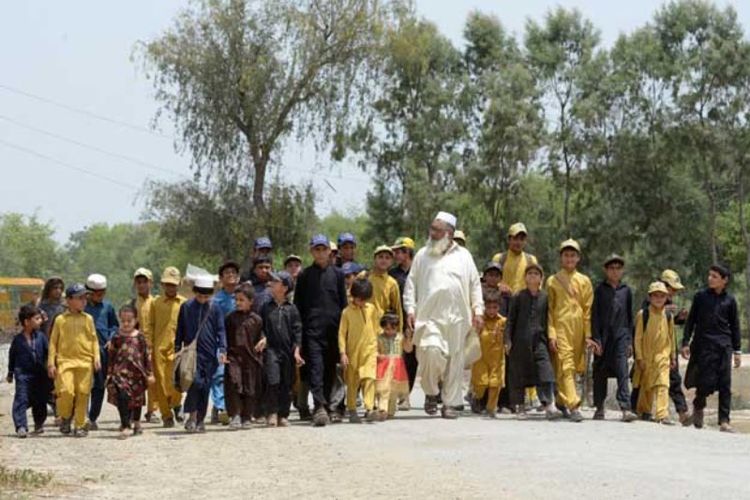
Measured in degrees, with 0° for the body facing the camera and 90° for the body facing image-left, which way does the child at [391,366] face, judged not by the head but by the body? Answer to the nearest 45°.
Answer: approximately 0°

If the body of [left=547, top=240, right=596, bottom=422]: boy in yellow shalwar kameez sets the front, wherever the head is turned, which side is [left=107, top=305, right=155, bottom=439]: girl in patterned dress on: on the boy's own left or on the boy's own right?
on the boy's own right

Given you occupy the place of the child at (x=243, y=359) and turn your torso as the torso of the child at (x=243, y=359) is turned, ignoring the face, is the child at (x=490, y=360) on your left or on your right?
on your left

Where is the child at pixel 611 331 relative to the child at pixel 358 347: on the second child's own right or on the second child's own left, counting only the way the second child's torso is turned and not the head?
on the second child's own left
